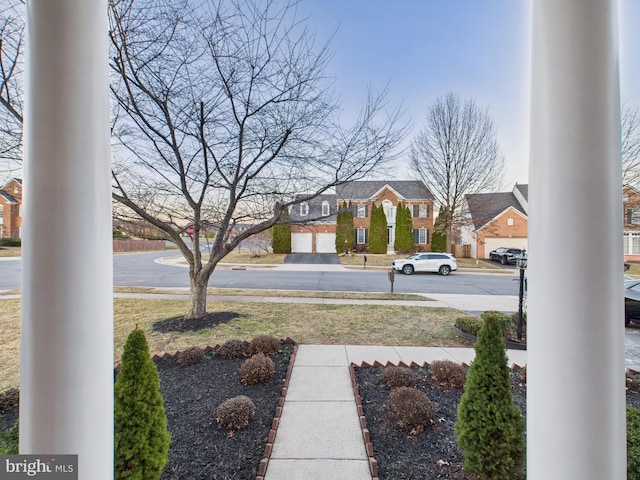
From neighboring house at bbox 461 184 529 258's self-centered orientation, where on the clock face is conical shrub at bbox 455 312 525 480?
The conical shrub is roughly at 12 o'clock from the neighboring house.

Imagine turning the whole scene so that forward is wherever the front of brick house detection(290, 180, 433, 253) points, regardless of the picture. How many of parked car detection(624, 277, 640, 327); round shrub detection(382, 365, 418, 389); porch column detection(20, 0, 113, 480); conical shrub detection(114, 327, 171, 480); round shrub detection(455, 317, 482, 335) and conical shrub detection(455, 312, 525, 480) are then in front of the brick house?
6

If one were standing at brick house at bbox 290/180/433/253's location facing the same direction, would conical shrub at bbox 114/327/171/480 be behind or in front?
in front

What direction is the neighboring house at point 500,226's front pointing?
toward the camera

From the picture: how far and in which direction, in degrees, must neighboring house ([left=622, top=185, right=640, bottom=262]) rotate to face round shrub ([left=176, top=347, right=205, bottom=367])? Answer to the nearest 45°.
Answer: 0° — it already faces it

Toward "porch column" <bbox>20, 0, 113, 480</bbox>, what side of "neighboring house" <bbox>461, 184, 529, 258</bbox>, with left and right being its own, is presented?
front

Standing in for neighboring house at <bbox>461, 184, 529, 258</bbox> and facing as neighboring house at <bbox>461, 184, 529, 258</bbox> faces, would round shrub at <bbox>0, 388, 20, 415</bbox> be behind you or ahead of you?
ahead

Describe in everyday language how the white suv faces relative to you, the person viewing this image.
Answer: facing to the left of the viewer

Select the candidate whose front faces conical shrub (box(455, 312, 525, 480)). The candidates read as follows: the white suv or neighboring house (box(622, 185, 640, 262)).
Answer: the neighboring house

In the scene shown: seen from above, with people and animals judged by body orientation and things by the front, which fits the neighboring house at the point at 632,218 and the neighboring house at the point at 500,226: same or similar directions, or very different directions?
same or similar directions

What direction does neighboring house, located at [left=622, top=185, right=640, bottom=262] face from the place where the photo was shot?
facing the viewer

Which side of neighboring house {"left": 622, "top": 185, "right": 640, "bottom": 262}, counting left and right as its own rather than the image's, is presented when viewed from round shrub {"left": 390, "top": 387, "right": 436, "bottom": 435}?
front

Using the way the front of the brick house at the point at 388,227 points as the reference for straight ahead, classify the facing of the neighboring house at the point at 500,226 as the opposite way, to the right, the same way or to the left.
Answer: the same way
